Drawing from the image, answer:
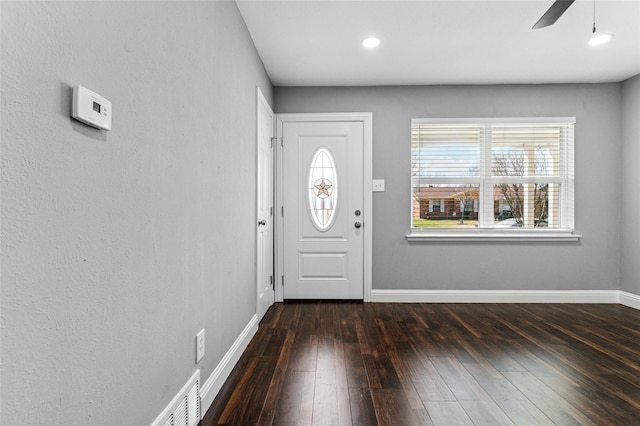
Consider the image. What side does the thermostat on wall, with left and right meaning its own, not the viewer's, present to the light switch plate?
left

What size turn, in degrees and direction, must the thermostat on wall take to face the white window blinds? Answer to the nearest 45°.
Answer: approximately 45° to its left

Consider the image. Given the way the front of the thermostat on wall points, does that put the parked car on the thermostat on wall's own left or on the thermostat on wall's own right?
on the thermostat on wall's own left

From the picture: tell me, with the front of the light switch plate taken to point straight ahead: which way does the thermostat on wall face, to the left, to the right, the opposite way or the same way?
to the left

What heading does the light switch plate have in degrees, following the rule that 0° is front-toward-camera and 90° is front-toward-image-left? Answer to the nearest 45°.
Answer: approximately 0°

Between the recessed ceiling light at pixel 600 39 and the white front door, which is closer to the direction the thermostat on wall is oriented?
the recessed ceiling light

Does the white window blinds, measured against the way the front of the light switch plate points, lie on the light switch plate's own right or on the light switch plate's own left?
on the light switch plate's own left

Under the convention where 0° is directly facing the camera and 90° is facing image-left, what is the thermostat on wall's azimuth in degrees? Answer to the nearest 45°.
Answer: approximately 315°
